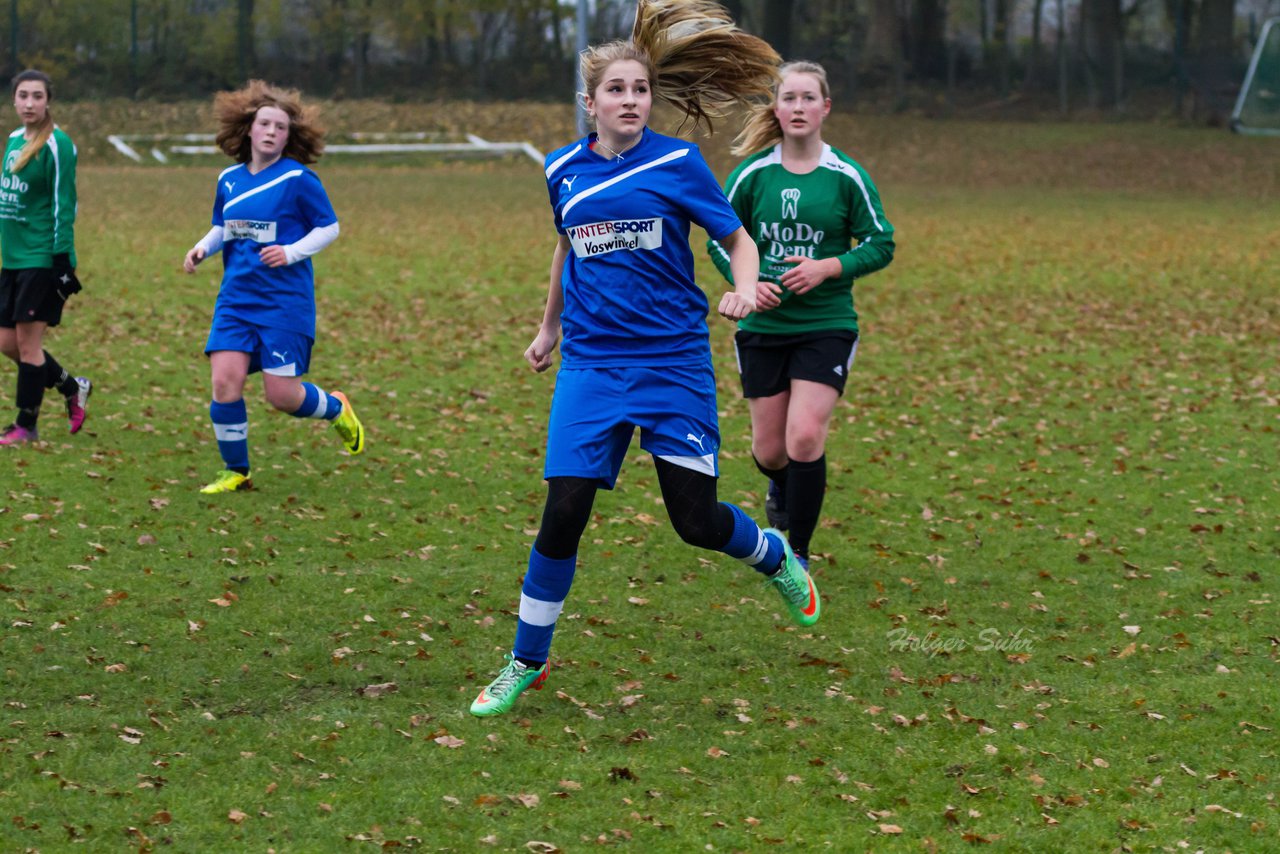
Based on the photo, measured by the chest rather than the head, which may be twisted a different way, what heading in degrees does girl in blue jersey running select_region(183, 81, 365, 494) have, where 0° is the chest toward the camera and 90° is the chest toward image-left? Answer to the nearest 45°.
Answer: approximately 45°

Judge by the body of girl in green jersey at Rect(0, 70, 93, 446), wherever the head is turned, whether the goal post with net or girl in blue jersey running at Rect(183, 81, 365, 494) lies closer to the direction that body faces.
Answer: the girl in blue jersey running

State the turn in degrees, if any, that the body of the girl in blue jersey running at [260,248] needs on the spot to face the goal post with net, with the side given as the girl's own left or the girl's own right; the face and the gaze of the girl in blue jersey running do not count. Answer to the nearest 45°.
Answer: approximately 180°

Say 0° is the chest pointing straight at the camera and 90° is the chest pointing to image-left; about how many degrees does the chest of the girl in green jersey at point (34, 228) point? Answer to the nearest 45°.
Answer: approximately 45°

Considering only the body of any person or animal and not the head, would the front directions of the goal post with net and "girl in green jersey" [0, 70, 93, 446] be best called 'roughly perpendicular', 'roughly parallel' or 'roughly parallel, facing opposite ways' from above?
roughly perpendicular

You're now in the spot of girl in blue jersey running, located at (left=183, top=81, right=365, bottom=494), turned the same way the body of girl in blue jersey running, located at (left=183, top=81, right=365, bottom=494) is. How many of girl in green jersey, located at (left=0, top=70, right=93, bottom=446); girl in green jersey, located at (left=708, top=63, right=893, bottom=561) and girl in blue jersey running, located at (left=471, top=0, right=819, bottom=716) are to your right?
1

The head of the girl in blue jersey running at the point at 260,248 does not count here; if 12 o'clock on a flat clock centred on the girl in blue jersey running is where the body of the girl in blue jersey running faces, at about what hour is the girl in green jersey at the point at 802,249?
The girl in green jersey is roughly at 9 o'clock from the girl in blue jersey running.

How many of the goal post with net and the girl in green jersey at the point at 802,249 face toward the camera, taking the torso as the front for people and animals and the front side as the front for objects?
1

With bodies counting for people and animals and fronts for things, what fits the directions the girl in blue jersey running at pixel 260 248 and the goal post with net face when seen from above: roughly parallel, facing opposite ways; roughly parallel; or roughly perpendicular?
roughly perpendicular

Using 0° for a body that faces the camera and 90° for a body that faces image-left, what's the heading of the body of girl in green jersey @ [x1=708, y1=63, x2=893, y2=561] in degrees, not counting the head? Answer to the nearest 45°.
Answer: approximately 0°

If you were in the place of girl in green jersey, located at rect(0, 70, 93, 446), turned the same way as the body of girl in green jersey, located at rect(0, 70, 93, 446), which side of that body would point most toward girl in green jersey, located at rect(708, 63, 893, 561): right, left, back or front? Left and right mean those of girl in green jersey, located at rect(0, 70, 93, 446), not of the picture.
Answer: left

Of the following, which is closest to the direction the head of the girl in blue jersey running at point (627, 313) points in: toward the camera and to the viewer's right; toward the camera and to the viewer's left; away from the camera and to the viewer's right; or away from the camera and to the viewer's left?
toward the camera and to the viewer's right
